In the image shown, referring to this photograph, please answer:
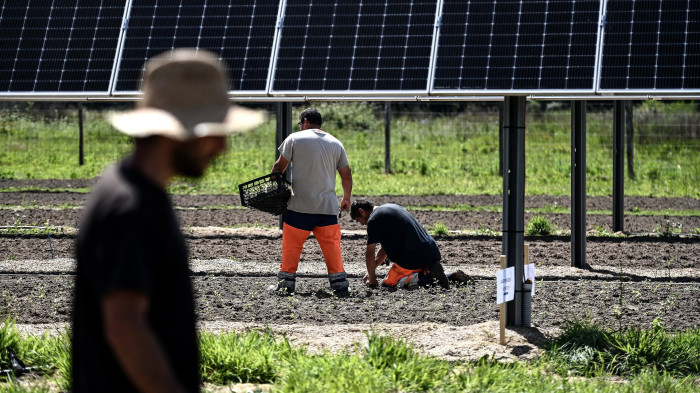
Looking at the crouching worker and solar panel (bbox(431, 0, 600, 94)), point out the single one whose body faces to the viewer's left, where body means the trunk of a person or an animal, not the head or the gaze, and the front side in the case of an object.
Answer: the crouching worker

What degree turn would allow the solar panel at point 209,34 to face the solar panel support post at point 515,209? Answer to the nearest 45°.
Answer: approximately 45° to its left

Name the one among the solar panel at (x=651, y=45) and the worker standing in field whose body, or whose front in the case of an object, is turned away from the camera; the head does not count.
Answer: the worker standing in field

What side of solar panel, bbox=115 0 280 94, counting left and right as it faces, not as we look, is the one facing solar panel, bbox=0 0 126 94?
right

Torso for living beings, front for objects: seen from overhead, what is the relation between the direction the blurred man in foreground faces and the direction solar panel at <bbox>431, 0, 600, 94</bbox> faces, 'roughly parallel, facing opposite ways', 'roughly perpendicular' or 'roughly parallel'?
roughly perpendicular

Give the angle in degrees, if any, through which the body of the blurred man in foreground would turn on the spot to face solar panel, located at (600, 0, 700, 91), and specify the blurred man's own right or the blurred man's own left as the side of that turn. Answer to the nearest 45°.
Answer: approximately 45° to the blurred man's own left

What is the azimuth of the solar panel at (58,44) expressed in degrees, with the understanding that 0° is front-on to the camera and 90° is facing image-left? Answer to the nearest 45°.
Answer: approximately 0°

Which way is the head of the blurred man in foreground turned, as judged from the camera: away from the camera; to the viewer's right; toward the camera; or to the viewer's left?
to the viewer's right
